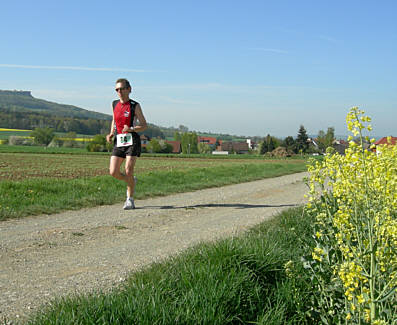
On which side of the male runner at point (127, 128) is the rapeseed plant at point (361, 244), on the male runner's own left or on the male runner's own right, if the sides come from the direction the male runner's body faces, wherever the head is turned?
on the male runner's own left

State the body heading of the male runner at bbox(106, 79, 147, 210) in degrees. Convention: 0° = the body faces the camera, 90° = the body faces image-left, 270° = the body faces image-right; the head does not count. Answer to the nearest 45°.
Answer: approximately 45°
